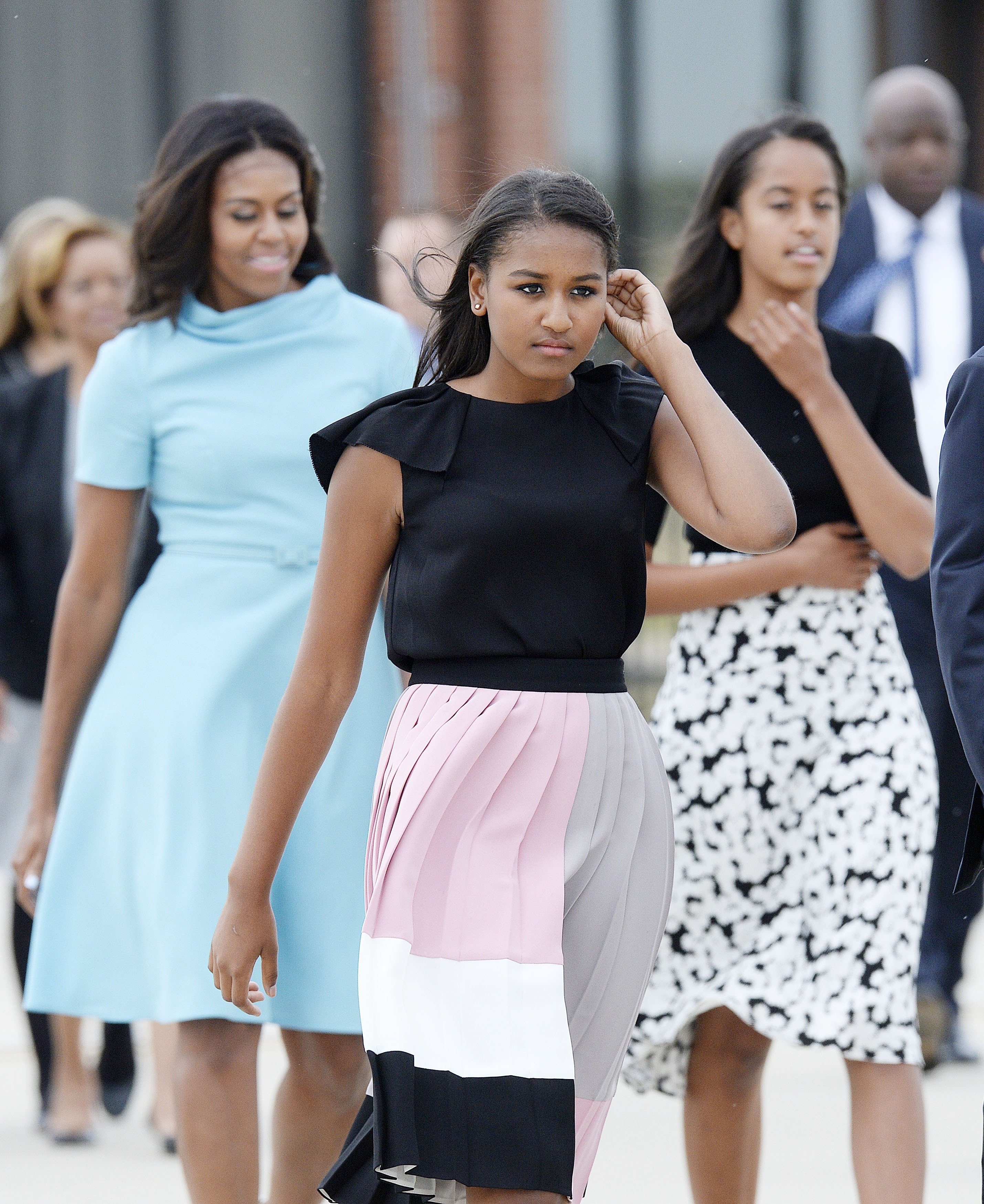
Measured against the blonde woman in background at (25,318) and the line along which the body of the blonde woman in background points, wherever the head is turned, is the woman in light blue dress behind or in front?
in front

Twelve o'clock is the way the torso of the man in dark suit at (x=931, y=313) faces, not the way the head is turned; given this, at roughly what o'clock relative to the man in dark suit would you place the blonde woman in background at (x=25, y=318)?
The blonde woman in background is roughly at 3 o'clock from the man in dark suit.

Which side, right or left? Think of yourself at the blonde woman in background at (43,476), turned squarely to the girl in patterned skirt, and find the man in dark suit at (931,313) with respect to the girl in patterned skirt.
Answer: left

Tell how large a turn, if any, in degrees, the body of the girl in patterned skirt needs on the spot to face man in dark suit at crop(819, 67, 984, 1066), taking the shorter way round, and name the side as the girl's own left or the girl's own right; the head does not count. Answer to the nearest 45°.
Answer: approximately 180°

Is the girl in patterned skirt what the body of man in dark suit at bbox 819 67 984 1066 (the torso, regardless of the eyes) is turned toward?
yes

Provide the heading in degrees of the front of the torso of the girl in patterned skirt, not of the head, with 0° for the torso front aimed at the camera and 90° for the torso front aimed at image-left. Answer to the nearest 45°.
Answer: approximately 0°

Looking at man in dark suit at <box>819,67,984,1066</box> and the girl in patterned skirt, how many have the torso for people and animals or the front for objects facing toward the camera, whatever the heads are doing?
2

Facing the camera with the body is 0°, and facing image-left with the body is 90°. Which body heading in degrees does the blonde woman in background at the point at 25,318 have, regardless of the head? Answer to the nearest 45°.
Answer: approximately 315°

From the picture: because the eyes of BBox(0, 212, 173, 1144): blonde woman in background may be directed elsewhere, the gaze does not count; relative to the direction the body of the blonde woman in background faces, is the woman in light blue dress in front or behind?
in front

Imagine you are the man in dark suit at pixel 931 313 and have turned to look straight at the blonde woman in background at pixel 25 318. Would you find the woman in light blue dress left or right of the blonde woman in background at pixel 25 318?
left

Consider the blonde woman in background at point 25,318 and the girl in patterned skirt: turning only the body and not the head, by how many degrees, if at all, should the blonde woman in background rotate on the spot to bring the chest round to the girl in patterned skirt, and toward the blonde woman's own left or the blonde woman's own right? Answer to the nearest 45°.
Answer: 0° — they already face them
